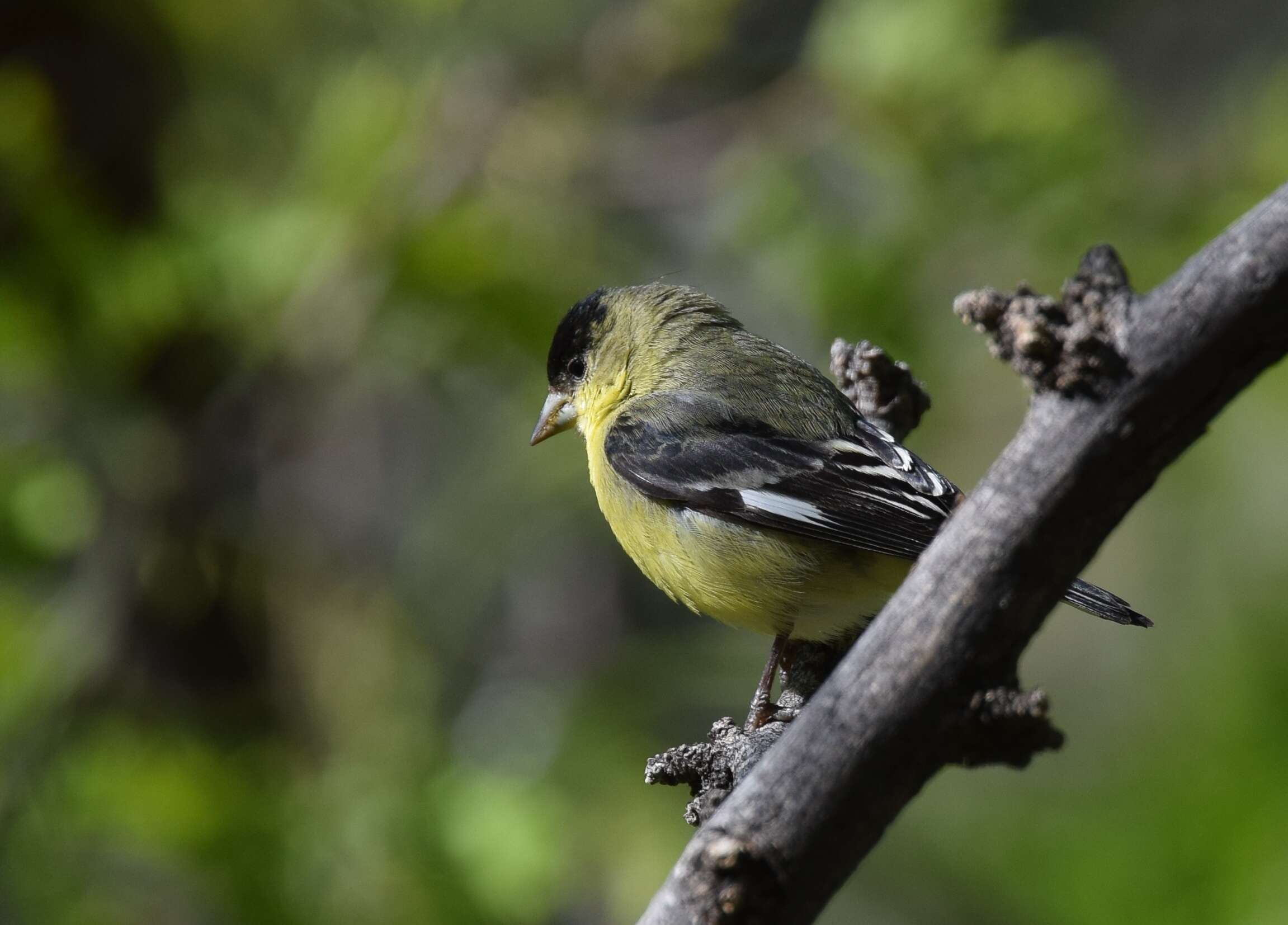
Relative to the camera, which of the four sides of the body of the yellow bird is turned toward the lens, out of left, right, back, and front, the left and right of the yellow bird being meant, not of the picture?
left
